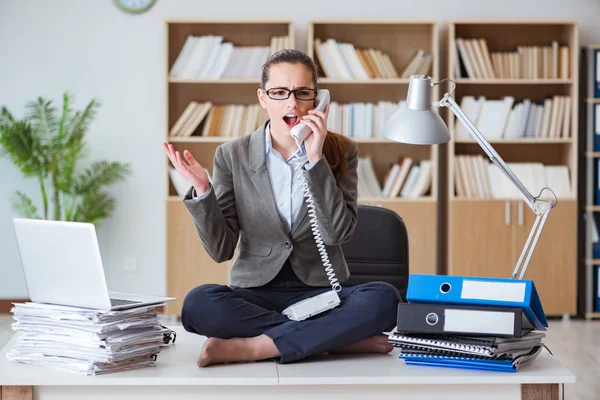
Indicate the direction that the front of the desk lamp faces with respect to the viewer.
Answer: facing to the left of the viewer

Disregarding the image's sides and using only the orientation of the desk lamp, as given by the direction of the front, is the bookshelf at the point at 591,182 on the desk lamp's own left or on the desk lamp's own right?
on the desk lamp's own right

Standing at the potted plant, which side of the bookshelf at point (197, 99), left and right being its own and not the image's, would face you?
right

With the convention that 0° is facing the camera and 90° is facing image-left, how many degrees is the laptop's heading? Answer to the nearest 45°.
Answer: approximately 225°

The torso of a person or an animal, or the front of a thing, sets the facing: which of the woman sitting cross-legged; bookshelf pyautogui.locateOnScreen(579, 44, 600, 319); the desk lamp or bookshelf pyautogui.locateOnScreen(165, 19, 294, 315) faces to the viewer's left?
the desk lamp

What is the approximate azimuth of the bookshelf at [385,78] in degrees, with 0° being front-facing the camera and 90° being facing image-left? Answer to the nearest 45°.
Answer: approximately 0°

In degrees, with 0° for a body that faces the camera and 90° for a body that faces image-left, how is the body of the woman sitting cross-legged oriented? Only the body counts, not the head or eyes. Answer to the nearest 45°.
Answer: approximately 0°

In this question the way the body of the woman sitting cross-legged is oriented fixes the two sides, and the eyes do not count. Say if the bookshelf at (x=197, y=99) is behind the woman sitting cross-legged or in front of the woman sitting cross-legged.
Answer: behind
